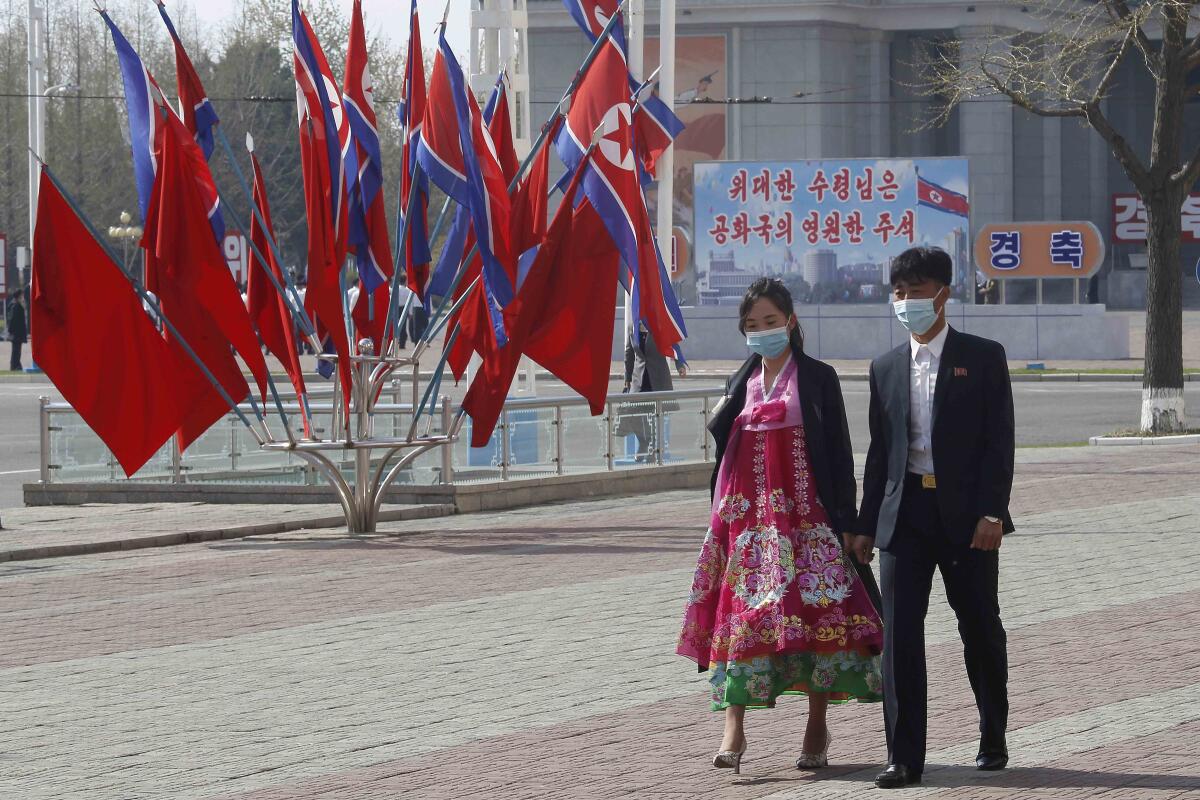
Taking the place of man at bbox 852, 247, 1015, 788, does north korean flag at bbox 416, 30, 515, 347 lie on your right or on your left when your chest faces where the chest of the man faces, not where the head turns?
on your right

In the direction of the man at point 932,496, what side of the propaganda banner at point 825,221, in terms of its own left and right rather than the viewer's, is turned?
front

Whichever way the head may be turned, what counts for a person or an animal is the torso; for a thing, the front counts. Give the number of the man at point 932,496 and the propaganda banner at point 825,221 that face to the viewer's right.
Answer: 0

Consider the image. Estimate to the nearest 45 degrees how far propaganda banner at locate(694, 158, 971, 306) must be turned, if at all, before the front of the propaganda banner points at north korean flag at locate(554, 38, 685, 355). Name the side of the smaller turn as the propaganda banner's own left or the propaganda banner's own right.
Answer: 0° — it already faces it

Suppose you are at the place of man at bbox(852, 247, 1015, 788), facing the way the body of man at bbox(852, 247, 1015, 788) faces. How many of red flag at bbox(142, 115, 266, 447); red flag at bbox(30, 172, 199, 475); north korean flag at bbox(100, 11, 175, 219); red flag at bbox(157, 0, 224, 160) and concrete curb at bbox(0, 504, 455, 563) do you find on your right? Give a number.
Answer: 5

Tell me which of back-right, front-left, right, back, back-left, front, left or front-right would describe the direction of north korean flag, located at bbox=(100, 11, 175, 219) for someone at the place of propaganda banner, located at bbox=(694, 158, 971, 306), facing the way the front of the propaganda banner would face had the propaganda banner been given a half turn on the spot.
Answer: back

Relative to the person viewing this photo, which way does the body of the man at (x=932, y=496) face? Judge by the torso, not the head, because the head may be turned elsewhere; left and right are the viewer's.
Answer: facing the viewer and to the left of the viewer

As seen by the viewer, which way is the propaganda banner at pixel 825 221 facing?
toward the camera

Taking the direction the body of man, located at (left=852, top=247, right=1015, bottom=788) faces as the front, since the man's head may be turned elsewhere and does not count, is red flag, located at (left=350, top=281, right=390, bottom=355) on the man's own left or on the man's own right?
on the man's own right

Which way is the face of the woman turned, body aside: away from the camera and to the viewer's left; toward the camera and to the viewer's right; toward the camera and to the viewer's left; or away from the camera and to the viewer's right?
toward the camera and to the viewer's left

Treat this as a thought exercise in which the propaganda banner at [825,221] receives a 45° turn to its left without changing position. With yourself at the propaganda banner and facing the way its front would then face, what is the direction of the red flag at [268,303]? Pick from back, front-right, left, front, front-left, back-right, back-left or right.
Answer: front-right

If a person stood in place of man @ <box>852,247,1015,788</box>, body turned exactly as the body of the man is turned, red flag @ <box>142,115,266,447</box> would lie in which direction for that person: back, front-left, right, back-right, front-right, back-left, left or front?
right

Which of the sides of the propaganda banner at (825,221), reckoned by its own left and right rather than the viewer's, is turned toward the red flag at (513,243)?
front

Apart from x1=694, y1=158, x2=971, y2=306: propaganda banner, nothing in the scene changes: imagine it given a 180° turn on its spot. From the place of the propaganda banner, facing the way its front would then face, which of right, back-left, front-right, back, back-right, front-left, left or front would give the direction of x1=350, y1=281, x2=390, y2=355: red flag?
back
